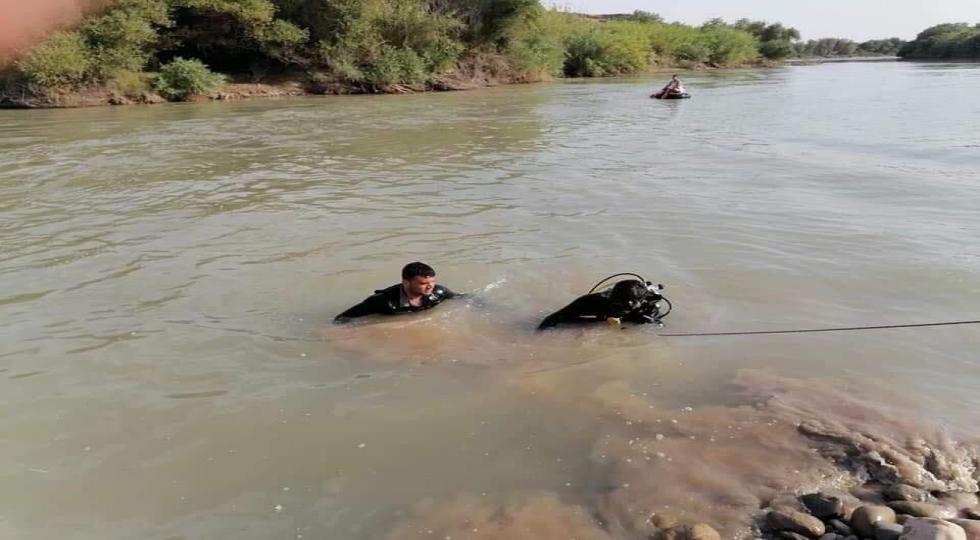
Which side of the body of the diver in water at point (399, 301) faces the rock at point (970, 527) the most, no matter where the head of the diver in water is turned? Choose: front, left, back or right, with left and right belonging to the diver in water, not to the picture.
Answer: front

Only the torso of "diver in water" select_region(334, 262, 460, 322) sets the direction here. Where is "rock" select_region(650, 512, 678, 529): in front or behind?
in front

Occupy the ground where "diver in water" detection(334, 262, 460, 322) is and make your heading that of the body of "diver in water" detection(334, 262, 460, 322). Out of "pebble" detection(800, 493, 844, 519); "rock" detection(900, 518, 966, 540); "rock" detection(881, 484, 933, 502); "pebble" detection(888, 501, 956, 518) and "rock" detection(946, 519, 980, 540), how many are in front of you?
5

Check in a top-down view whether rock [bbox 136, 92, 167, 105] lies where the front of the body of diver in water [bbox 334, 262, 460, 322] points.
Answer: no

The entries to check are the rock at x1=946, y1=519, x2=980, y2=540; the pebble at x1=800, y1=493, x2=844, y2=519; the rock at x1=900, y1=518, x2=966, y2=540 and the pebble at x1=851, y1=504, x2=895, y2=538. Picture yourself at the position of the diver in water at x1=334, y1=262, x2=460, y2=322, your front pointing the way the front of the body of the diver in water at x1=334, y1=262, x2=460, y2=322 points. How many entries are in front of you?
4

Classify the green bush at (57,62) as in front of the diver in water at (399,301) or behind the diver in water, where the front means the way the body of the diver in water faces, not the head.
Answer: behind

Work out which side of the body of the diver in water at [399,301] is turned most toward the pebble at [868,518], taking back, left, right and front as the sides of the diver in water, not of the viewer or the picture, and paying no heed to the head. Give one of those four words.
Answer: front

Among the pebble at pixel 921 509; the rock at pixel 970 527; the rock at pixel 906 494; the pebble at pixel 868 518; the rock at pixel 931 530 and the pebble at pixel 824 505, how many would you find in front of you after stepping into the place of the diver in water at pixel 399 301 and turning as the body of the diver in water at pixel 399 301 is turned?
6

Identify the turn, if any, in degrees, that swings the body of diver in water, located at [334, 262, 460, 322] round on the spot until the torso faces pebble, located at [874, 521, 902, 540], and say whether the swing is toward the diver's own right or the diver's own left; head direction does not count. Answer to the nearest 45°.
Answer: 0° — they already face it

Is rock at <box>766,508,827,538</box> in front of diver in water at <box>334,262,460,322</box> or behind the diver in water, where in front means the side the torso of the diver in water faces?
in front

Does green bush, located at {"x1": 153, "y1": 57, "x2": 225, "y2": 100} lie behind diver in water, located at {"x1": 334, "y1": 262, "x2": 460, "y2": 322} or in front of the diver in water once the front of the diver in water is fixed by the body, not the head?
behind

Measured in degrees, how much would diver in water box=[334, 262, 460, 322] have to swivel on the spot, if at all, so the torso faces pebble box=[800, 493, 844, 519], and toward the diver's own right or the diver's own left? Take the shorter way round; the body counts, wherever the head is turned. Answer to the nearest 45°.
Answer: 0° — they already face it

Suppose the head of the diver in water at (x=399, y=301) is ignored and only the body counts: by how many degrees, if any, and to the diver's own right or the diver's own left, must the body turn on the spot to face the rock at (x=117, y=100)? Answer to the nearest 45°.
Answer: approximately 135° to the diver's own left

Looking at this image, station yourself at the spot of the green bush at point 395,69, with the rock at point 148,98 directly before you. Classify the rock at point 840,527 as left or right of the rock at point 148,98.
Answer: left

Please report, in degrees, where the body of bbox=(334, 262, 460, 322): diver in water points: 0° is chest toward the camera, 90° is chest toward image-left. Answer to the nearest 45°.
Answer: approximately 315°

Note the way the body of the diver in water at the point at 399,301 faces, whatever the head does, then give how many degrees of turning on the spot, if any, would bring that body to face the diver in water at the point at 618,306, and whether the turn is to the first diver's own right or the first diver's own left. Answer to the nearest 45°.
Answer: approximately 45° to the first diver's own left

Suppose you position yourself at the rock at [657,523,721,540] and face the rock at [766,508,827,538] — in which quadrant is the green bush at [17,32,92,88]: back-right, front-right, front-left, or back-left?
back-left

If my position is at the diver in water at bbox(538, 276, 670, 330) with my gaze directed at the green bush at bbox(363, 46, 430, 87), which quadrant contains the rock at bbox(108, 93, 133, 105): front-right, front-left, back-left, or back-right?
front-left

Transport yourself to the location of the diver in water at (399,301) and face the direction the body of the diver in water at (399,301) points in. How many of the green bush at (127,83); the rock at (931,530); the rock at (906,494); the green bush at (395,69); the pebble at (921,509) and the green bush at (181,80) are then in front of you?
3

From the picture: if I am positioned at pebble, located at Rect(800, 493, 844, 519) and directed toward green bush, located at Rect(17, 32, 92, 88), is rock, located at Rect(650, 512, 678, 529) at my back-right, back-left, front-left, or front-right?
front-left

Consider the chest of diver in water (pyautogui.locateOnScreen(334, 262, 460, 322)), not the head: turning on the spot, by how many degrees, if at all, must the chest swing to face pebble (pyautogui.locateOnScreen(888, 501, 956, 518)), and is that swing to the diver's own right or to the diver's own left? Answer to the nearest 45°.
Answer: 0° — they already face it

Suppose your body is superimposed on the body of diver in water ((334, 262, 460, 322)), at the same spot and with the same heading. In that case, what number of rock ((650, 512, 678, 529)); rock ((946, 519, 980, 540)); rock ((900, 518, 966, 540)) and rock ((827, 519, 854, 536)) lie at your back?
0

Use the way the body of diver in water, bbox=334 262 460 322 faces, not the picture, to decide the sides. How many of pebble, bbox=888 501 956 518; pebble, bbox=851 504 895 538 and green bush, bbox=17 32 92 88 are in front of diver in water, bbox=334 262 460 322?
2
